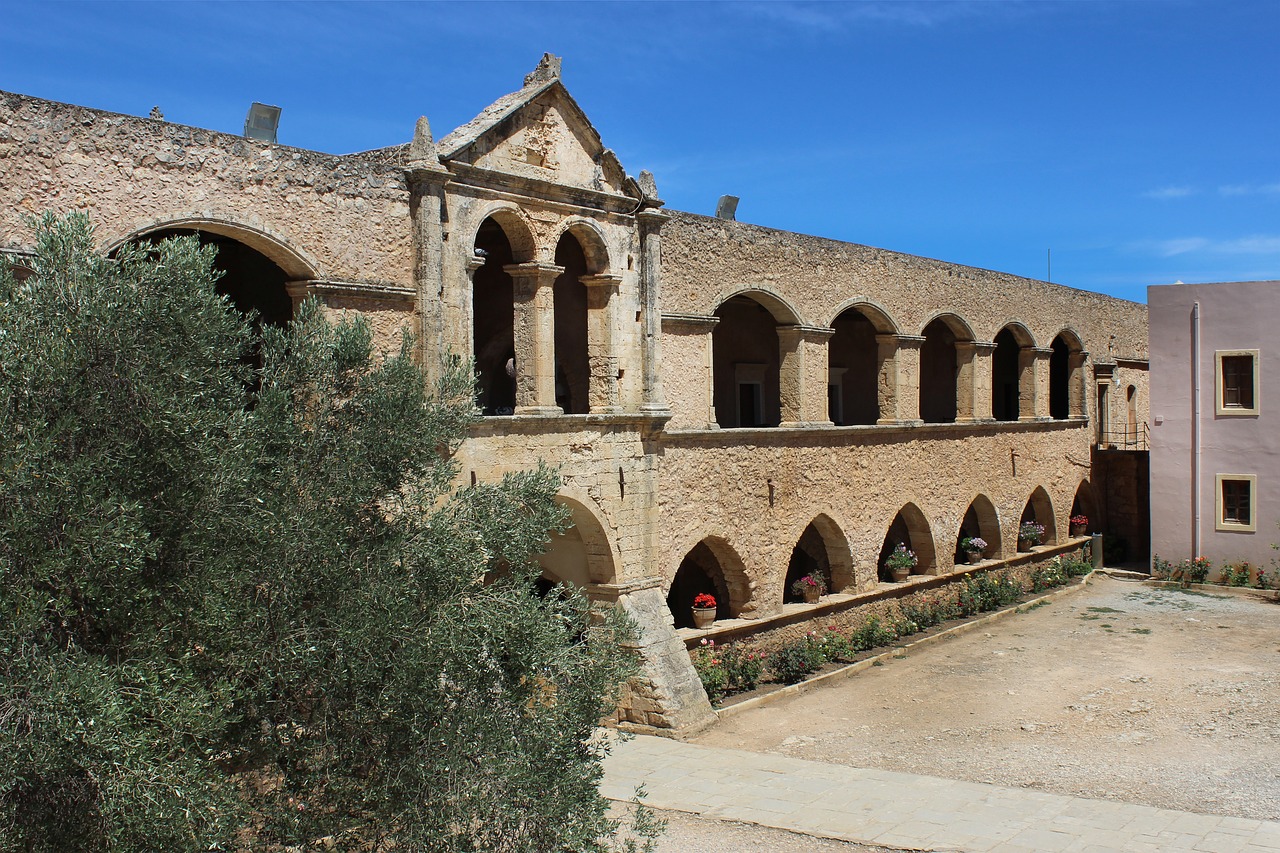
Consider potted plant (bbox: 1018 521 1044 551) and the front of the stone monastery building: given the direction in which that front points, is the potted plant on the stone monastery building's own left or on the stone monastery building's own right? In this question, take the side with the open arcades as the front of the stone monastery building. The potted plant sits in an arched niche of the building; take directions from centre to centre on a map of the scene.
on the stone monastery building's own left

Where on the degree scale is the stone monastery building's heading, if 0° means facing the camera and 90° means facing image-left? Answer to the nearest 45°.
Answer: approximately 315°

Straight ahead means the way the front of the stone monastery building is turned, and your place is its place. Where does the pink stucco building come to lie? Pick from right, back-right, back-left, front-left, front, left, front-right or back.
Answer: left
